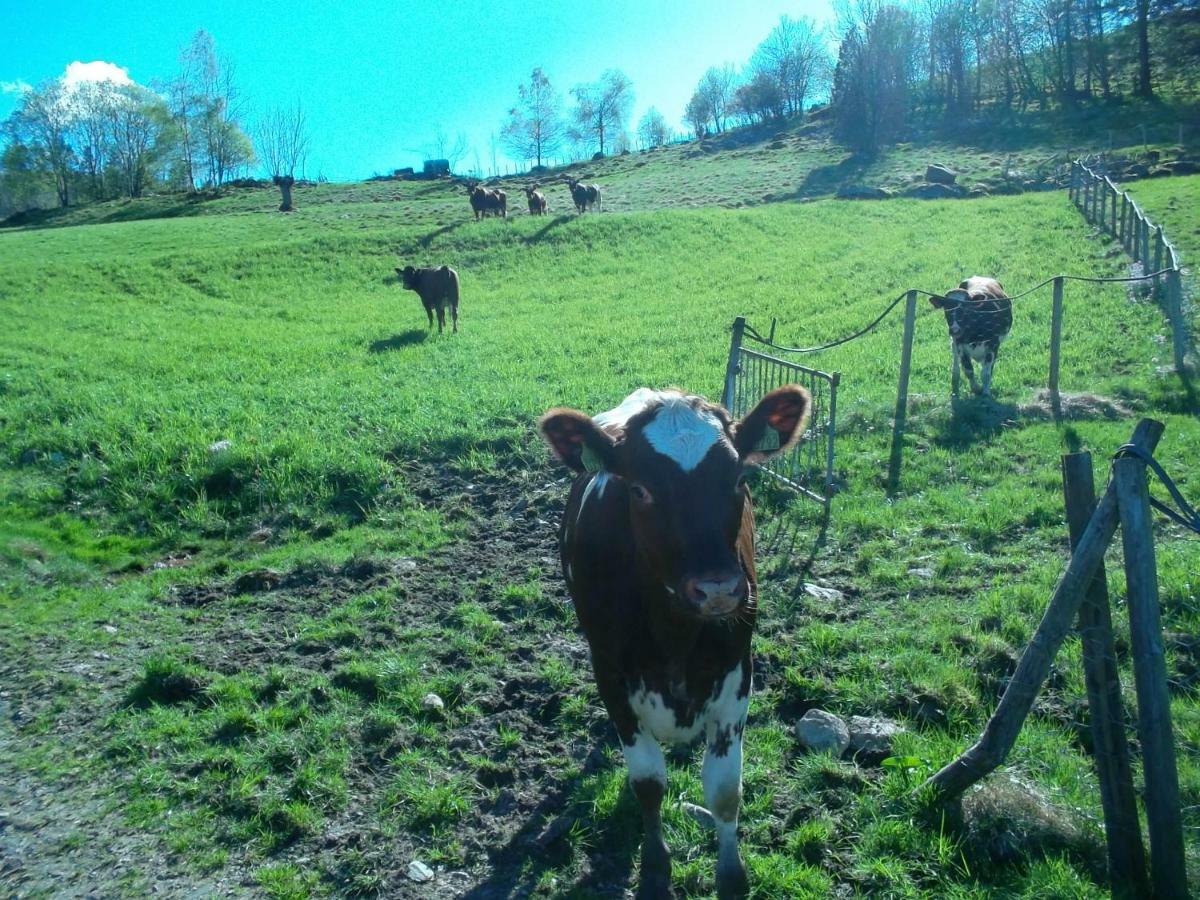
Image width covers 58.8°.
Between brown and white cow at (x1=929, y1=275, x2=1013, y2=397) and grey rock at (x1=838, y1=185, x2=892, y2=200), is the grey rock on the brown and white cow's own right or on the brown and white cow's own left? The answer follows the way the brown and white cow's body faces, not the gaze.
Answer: on the brown and white cow's own right

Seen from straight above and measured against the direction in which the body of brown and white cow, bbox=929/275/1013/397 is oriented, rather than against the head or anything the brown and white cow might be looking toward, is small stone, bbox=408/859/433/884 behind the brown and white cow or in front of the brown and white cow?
in front

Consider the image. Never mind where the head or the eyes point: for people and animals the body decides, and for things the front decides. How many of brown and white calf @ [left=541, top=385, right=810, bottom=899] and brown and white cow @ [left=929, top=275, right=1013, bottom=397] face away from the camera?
0

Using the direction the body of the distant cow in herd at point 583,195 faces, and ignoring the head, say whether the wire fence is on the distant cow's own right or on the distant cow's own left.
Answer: on the distant cow's own left

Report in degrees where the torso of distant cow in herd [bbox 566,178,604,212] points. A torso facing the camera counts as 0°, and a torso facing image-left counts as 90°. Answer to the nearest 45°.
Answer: approximately 45°

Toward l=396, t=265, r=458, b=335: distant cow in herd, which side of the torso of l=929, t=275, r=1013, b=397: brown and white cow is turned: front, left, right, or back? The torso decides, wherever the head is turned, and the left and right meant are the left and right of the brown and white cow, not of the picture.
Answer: right

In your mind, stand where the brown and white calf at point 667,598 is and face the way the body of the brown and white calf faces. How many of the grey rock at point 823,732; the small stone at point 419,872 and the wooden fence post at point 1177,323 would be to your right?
1

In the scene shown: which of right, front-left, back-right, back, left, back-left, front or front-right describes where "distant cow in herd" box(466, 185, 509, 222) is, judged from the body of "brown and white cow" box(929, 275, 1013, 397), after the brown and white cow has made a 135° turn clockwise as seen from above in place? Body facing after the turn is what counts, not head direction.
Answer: front-left

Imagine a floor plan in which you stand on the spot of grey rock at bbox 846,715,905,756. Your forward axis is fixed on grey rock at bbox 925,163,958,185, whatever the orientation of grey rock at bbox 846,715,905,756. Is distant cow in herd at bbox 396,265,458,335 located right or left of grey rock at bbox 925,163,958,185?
left

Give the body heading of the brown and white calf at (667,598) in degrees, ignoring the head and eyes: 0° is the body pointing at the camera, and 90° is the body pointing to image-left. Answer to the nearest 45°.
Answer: approximately 0°

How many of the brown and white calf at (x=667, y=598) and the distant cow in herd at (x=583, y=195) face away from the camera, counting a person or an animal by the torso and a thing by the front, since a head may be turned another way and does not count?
0

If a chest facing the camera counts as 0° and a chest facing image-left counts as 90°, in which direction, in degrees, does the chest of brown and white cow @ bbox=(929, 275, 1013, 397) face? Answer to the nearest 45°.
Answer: approximately 45°

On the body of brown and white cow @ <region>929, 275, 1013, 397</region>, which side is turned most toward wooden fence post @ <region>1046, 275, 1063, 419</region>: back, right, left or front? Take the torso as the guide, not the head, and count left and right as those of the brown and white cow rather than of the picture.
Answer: left

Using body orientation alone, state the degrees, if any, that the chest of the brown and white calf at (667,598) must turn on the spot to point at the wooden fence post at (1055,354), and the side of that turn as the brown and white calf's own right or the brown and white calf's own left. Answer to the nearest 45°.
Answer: approximately 135° to the brown and white calf's own left

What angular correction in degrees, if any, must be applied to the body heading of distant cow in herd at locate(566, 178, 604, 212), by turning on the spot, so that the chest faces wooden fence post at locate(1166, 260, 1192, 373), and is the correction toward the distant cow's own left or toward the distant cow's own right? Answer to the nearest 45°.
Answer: approximately 45° to the distant cow's own left
